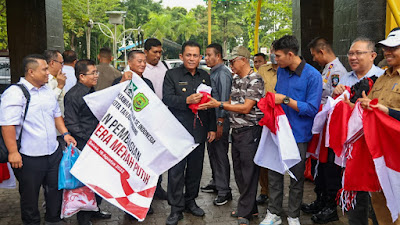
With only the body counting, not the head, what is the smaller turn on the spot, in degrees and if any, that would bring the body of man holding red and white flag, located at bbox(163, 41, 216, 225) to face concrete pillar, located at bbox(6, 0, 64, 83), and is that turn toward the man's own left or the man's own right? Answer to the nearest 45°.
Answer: approximately 135° to the man's own right

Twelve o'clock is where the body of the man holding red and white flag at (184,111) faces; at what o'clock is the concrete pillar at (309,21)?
The concrete pillar is roughly at 7 o'clock from the man holding red and white flag.

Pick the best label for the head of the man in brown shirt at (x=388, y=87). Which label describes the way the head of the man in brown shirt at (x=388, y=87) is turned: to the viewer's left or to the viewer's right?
to the viewer's left

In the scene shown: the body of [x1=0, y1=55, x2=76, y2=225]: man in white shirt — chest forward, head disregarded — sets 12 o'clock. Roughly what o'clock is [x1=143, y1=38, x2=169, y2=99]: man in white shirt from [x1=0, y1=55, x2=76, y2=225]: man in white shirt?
[x1=143, y1=38, x2=169, y2=99]: man in white shirt is roughly at 9 o'clock from [x1=0, y1=55, x2=76, y2=225]: man in white shirt.

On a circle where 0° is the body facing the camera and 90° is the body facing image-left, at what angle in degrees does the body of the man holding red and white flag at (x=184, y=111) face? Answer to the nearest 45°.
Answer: approximately 0°

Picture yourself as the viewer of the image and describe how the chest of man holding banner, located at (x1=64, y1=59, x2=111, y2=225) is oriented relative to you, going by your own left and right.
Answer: facing to the right of the viewer
